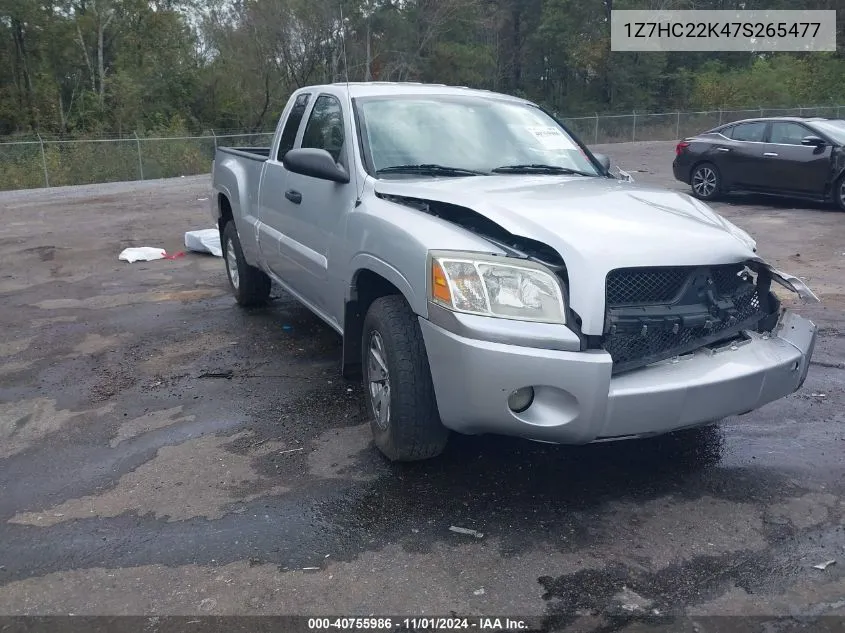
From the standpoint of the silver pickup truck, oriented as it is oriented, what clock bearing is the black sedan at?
The black sedan is roughly at 8 o'clock from the silver pickup truck.

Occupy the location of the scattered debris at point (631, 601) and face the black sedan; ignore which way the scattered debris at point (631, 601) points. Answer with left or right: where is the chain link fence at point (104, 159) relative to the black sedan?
left

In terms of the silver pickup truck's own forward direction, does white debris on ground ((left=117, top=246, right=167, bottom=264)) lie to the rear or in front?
to the rear

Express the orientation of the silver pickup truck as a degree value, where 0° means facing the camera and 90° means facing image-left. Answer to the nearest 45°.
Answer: approximately 315°

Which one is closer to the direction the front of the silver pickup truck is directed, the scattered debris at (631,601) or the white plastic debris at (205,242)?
the scattered debris
